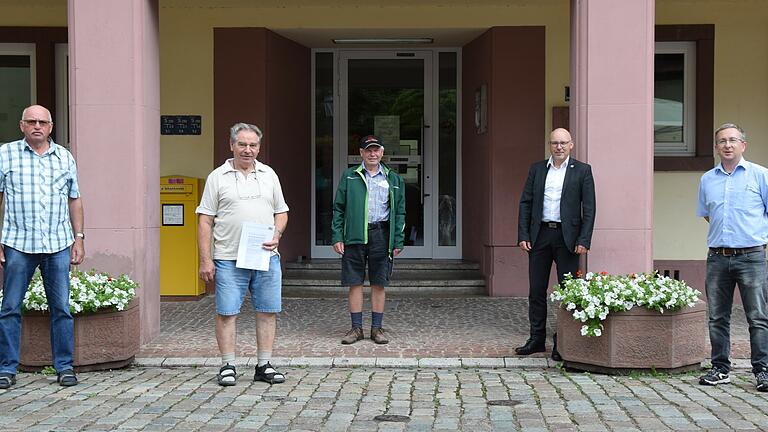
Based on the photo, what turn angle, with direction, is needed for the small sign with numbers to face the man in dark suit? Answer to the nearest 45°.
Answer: approximately 45° to its left

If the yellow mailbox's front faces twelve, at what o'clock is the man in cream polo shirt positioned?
The man in cream polo shirt is roughly at 12 o'clock from the yellow mailbox.

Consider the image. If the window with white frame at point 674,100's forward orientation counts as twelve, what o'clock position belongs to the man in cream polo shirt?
The man in cream polo shirt is roughly at 1 o'clock from the window with white frame.

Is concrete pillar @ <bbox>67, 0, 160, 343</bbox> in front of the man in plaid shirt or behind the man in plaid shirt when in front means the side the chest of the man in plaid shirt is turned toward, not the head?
behind

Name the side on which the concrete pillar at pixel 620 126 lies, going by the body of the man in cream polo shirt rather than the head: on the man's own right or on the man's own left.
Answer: on the man's own left
